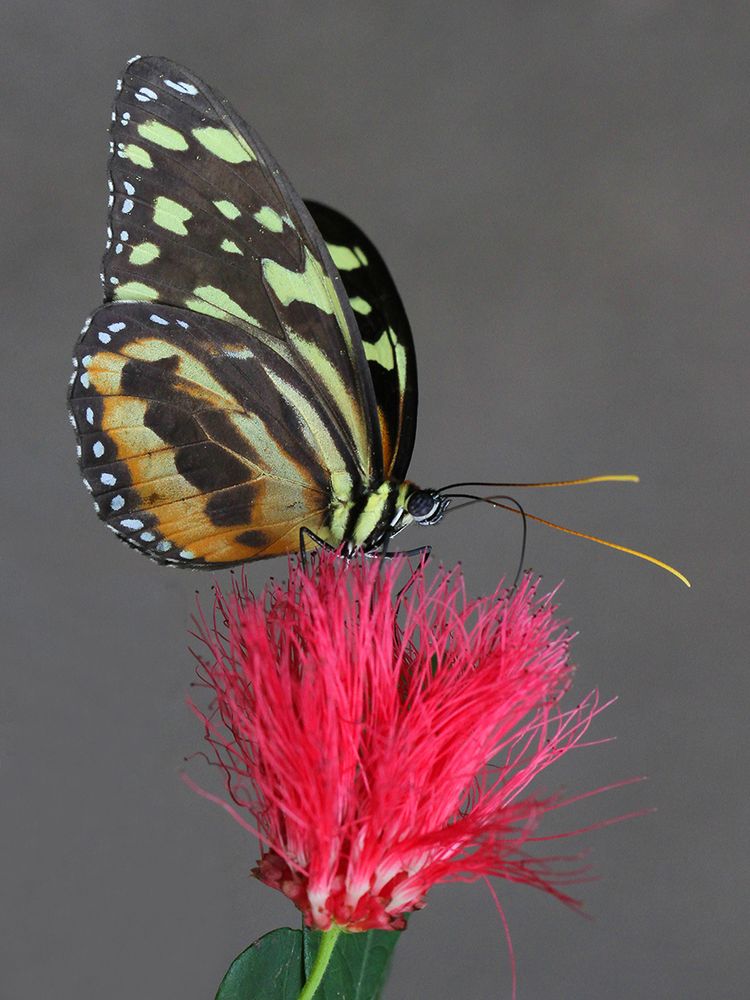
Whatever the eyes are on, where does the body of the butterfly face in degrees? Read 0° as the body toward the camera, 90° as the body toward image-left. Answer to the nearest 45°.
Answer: approximately 270°
